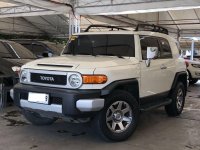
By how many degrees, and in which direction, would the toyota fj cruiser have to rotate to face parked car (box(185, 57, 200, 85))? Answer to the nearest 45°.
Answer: approximately 180°

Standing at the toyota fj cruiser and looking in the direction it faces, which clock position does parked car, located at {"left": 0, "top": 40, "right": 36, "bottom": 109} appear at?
The parked car is roughly at 3 o'clock from the toyota fj cruiser.

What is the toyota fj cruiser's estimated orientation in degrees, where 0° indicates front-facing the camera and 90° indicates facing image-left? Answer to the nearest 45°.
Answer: approximately 45°
